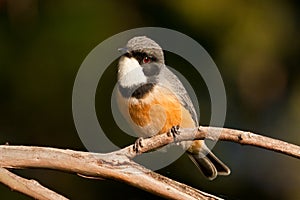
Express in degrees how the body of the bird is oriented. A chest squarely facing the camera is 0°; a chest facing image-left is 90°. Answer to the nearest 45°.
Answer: approximately 45°
